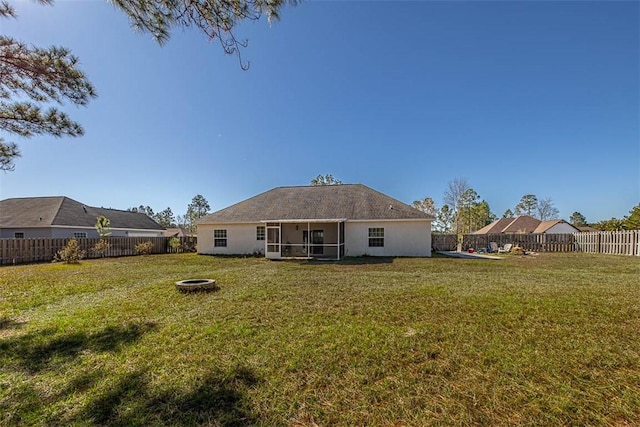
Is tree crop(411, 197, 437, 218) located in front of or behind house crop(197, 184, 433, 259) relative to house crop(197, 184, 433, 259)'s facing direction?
in front

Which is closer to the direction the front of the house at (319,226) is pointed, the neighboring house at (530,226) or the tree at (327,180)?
the tree

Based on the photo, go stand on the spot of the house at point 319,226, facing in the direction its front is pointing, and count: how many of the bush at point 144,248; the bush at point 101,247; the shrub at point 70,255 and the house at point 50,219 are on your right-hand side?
0

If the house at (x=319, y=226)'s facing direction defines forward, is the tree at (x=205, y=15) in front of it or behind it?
behind

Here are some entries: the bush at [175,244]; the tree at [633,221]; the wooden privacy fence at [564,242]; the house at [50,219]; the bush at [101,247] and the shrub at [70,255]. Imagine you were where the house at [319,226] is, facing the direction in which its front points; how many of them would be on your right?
2

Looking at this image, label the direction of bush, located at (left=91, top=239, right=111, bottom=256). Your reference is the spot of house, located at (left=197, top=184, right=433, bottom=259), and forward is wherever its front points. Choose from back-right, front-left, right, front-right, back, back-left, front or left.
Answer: left

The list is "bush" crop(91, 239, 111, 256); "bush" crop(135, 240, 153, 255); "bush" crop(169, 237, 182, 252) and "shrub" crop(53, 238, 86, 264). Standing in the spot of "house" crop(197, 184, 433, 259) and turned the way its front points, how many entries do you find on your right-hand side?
0

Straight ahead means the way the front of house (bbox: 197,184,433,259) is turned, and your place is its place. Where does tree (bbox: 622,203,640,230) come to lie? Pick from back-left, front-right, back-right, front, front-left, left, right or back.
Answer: right

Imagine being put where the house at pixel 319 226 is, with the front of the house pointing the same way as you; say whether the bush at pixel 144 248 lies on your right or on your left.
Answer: on your left

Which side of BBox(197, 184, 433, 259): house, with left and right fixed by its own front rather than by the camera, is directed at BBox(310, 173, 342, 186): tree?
front

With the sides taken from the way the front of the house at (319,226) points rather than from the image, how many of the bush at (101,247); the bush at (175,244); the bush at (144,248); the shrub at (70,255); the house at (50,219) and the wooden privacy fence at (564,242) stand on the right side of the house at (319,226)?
1

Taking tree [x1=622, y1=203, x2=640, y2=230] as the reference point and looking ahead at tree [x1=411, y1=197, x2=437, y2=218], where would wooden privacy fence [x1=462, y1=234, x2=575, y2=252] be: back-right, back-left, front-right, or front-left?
front-left

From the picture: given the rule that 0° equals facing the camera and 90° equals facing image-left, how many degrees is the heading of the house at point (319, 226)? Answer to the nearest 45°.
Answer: approximately 180°

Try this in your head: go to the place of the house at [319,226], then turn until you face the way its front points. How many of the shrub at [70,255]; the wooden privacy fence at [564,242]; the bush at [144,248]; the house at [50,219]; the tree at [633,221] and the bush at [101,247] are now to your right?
2

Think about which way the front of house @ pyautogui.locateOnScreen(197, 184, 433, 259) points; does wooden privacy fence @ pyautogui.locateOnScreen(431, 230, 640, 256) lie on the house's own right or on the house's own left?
on the house's own right
